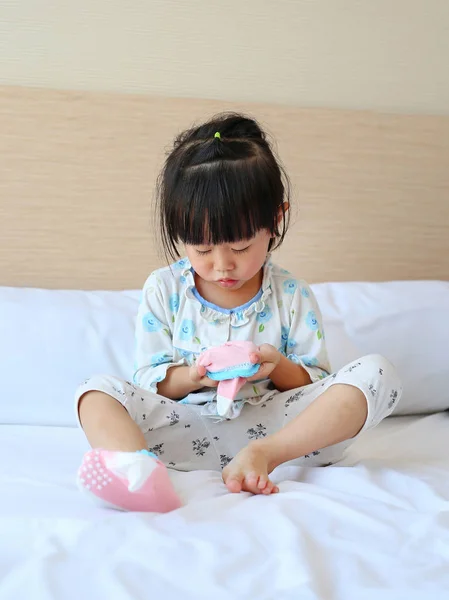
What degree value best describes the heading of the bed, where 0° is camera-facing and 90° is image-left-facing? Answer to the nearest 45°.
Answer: approximately 0°

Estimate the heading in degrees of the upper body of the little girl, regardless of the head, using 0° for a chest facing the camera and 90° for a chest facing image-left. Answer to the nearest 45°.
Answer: approximately 0°
